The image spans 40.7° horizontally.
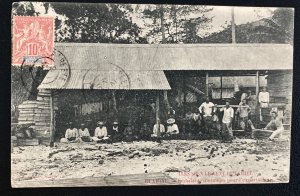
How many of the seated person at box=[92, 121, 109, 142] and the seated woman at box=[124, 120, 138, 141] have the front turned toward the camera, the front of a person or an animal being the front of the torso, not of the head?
2

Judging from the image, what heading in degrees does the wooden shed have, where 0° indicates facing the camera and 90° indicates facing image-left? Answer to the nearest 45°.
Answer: approximately 0°

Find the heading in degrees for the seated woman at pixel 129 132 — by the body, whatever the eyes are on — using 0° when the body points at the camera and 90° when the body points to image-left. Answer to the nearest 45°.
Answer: approximately 0°

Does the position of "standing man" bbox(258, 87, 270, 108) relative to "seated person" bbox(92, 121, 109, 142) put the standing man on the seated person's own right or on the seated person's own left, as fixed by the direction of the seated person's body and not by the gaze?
on the seated person's own left
